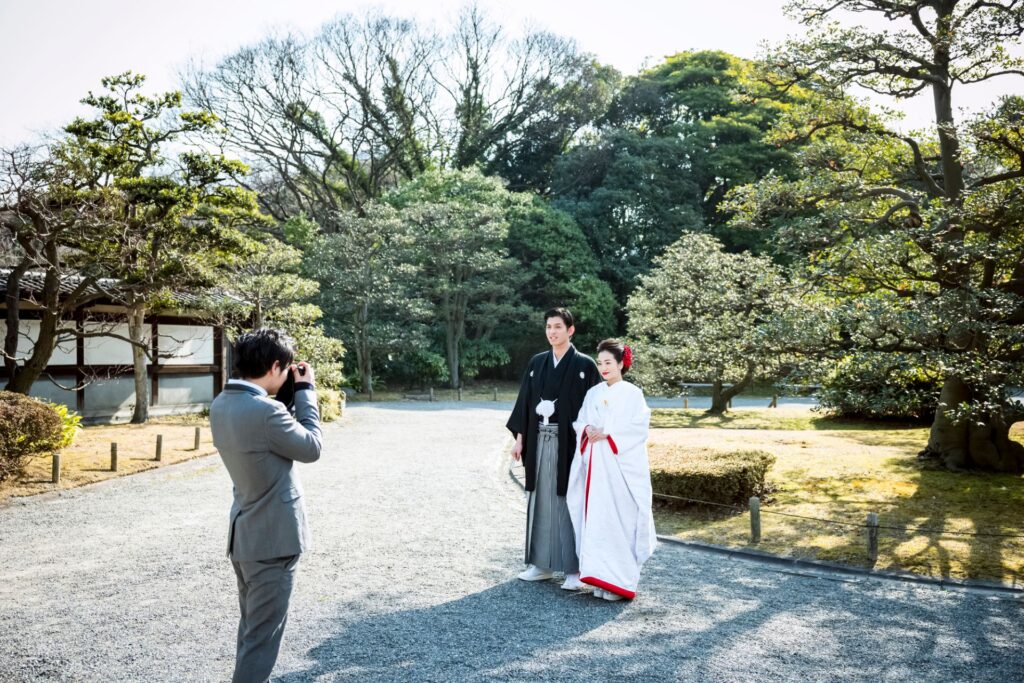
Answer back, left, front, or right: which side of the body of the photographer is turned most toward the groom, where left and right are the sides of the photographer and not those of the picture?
front

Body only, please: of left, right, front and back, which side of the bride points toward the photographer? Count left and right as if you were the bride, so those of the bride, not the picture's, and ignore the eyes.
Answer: front

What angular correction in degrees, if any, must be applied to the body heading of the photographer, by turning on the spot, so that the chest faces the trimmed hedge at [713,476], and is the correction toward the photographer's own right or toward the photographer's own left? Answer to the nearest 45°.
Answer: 0° — they already face it

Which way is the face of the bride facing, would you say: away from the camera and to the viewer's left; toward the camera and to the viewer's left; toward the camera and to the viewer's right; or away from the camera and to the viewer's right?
toward the camera and to the viewer's left

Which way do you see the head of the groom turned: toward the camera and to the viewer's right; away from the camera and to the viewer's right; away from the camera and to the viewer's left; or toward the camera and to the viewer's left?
toward the camera and to the viewer's left

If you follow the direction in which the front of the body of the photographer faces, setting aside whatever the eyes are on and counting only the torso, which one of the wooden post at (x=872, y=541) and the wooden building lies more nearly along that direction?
the wooden post

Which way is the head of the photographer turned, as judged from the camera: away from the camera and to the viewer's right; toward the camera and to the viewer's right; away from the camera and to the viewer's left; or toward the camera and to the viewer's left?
away from the camera and to the viewer's right

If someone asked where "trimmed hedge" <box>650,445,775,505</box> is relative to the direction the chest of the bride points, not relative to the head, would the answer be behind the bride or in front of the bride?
behind

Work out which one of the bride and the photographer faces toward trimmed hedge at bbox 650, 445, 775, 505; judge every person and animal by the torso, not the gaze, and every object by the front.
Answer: the photographer

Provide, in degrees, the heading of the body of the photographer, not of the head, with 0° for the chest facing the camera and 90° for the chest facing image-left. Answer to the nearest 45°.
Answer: approximately 225°

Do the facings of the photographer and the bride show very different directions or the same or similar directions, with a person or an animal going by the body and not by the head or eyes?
very different directions

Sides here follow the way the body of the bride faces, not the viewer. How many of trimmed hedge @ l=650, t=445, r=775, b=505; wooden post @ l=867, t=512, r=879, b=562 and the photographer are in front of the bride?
1

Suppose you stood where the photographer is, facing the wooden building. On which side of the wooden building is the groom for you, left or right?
right

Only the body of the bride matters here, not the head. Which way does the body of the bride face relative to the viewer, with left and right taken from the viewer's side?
facing the viewer and to the left of the viewer
